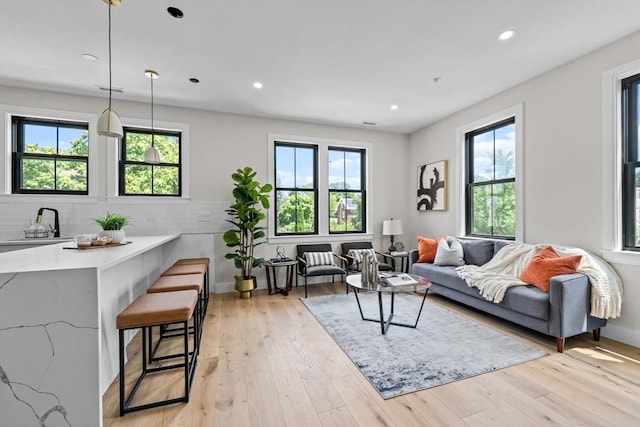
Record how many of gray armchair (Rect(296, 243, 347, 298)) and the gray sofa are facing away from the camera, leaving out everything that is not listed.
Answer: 0

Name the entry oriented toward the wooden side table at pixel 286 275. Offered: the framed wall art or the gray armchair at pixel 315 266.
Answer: the framed wall art

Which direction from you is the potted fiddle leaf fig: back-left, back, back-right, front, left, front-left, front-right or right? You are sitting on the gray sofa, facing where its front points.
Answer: front-right

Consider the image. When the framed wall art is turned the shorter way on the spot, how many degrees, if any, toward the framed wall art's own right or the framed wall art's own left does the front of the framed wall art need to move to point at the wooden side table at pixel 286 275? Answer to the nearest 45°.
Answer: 0° — it already faces it

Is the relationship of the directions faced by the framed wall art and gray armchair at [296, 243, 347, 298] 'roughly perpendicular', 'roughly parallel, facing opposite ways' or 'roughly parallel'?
roughly perpendicular

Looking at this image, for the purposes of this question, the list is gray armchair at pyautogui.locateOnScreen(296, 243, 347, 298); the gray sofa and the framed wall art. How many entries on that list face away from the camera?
0

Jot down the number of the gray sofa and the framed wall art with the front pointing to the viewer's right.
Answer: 0

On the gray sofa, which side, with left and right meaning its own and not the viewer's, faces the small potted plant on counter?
front

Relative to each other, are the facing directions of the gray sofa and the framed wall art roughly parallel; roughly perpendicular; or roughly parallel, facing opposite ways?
roughly parallel

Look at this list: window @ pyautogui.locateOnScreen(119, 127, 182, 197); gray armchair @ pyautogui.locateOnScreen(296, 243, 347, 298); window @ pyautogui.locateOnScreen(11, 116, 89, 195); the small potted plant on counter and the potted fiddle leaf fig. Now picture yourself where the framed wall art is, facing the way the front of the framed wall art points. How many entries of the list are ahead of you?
5

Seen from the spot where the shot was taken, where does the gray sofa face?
facing the viewer and to the left of the viewer

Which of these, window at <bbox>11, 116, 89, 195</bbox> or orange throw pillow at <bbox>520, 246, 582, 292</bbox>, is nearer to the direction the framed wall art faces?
the window

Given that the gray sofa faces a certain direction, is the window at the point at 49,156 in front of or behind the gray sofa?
in front

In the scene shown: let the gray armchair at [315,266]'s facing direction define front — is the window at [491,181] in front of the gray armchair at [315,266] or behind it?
in front

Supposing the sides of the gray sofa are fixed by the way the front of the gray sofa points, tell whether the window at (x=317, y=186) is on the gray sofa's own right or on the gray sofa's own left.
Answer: on the gray sofa's own right

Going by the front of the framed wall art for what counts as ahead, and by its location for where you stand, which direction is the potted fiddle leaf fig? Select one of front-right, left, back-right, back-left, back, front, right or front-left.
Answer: front
